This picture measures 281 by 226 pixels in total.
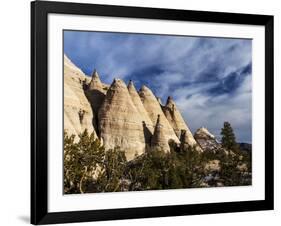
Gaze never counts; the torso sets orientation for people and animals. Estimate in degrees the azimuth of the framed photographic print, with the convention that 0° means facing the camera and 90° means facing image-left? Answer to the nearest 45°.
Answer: approximately 315°
